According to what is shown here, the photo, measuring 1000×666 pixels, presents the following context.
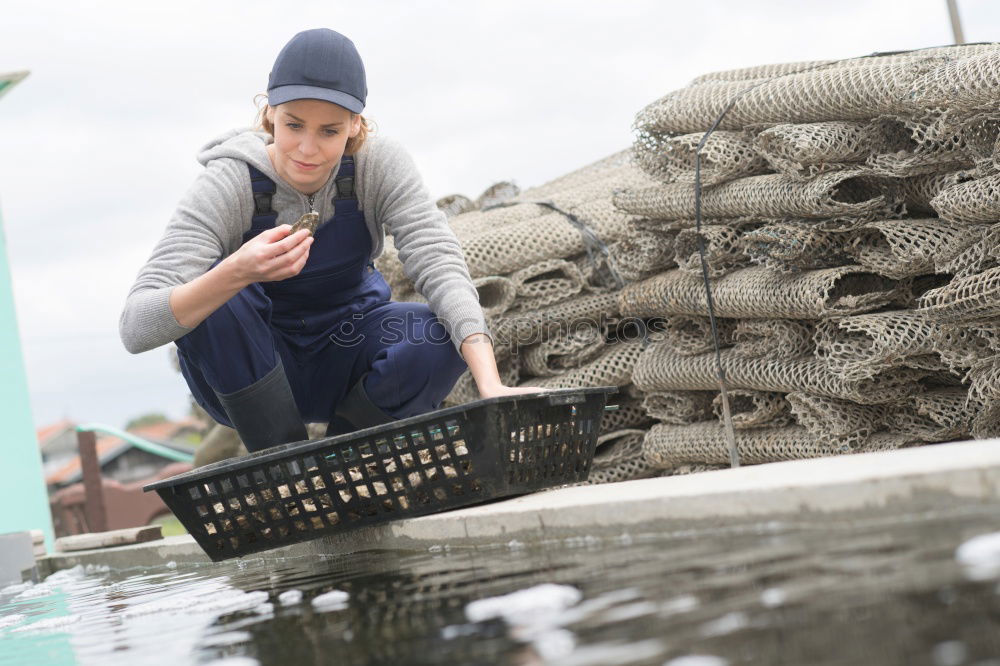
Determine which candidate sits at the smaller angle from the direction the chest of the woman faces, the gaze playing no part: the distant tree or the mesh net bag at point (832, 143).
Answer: the mesh net bag

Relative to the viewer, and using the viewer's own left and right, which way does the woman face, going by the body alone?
facing the viewer

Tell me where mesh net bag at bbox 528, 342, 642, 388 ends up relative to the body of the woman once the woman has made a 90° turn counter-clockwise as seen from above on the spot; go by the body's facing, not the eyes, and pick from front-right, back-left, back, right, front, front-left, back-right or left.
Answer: front-left

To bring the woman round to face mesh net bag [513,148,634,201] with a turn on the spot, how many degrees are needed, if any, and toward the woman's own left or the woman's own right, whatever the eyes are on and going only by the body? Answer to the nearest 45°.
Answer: approximately 135° to the woman's own left

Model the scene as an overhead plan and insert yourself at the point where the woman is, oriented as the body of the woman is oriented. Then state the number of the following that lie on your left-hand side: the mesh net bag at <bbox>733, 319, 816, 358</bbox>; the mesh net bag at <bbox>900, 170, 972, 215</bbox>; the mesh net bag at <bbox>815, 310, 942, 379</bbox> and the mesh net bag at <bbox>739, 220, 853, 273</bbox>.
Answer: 4

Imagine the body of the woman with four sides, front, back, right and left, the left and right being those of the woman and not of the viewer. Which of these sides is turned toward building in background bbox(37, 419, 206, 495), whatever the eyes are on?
back

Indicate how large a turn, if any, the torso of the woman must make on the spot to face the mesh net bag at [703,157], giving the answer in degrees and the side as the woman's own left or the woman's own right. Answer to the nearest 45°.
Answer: approximately 90° to the woman's own left

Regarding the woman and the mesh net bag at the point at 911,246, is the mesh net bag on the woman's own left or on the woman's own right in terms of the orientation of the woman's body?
on the woman's own left

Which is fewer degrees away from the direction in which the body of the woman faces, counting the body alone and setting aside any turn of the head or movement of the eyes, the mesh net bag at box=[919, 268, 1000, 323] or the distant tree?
the mesh net bag

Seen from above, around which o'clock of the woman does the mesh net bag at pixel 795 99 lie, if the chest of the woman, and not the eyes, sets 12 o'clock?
The mesh net bag is roughly at 9 o'clock from the woman.

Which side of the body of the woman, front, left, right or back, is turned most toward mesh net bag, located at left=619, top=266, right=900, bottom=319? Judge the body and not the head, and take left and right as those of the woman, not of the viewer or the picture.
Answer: left

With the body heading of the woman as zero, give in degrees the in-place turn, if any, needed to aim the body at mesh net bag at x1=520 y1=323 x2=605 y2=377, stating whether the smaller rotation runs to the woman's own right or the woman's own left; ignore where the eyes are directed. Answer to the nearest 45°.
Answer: approximately 135° to the woman's own left
